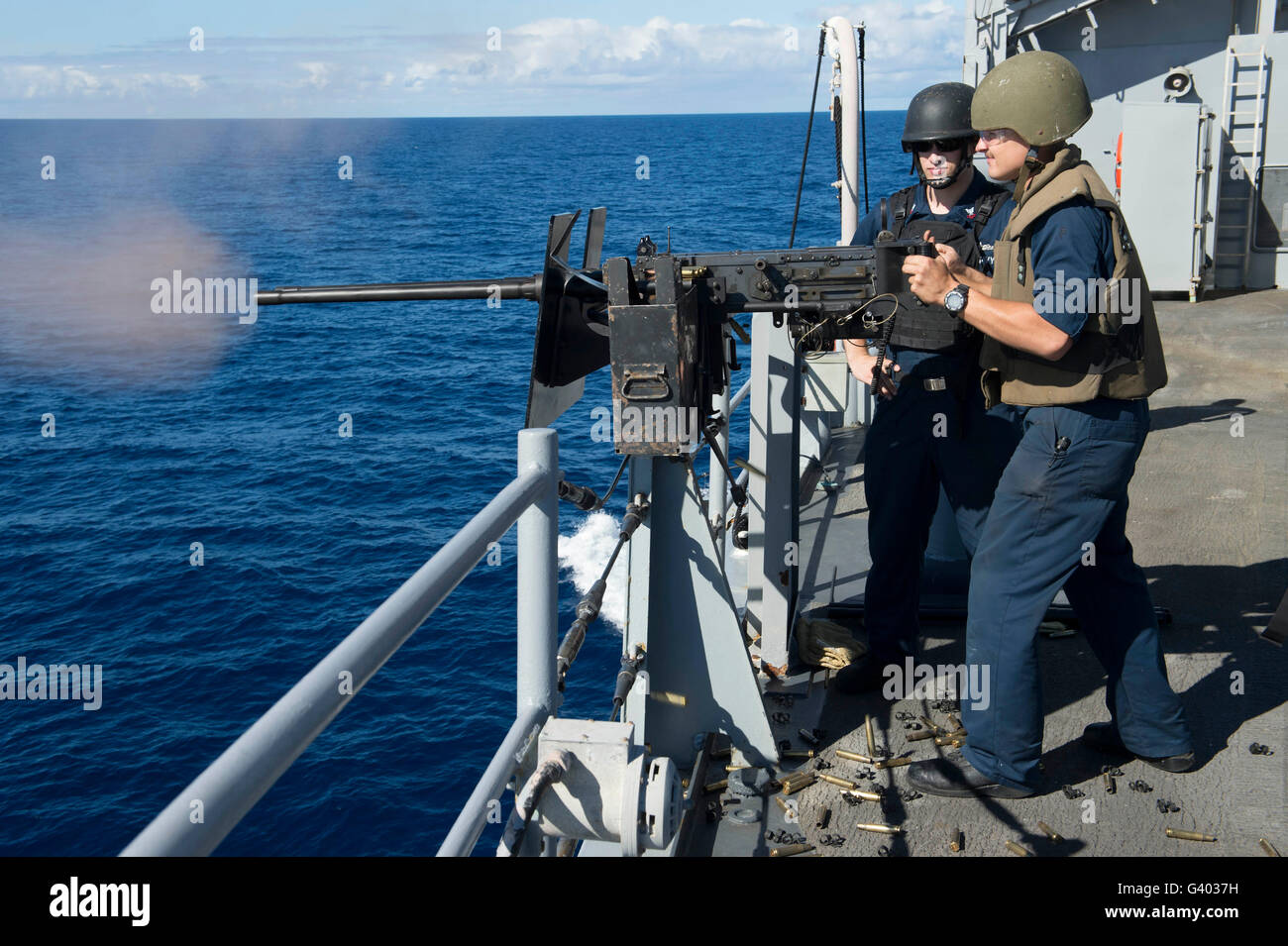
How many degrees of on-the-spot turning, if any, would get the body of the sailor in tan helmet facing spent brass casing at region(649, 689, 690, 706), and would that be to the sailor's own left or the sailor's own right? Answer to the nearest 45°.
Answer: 0° — they already face it

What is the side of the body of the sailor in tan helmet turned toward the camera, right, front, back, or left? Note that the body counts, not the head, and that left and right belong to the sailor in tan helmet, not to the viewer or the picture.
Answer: left

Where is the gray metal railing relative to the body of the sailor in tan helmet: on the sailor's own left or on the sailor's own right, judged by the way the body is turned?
on the sailor's own left

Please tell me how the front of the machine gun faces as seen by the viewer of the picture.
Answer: facing to the left of the viewer
